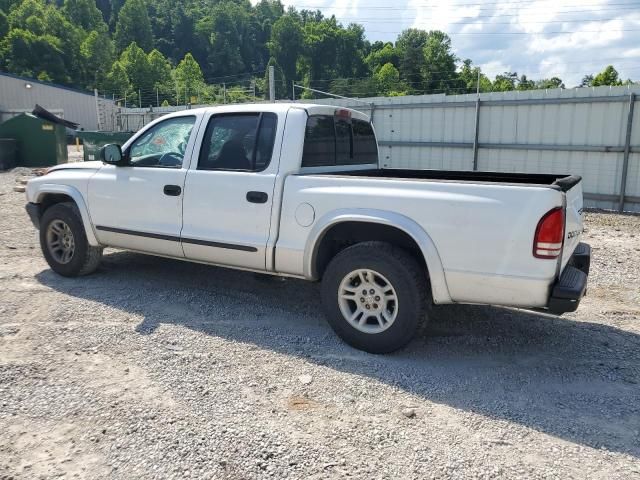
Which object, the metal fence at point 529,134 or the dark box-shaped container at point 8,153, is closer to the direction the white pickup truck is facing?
the dark box-shaped container

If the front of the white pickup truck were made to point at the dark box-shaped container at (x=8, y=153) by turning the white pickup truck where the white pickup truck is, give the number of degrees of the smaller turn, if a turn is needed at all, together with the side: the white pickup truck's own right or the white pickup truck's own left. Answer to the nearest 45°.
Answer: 0° — it already faces it

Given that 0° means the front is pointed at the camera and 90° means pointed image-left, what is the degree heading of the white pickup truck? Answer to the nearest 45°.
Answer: approximately 135°

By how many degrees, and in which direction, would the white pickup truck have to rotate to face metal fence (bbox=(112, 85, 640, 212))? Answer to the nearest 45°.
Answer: approximately 90° to its right

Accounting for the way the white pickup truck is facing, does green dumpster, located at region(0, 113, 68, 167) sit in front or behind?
in front
